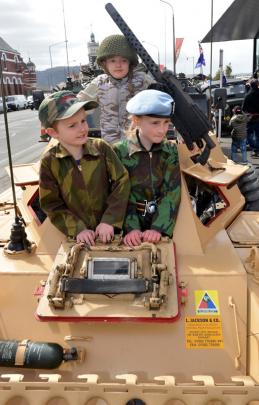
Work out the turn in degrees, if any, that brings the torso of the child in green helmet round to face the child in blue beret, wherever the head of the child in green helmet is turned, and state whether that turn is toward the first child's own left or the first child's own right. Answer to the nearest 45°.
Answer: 0° — they already face them

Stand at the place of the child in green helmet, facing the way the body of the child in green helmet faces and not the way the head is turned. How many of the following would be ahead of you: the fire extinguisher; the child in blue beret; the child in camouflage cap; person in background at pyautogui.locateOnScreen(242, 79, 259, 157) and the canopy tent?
3

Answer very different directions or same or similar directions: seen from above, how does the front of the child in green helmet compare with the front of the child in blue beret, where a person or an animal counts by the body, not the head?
same or similar directions

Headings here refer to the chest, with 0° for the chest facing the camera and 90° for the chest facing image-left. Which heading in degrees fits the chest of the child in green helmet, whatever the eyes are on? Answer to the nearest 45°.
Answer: approximately 0°

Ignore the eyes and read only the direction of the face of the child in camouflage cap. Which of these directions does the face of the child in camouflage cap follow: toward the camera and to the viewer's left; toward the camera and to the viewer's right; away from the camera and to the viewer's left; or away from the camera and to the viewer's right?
toward the camera and to the viewer's right

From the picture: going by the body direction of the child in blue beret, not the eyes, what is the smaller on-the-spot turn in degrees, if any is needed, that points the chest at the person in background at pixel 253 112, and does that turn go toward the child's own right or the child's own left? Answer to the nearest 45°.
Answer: approximately 180°

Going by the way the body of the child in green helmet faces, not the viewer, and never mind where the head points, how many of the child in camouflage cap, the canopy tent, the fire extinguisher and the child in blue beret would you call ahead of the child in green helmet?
3

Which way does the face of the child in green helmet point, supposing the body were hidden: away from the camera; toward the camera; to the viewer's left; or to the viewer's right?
toward the camera

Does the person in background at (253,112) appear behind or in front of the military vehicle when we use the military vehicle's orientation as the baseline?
behind

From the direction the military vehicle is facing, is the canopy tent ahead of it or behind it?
behind

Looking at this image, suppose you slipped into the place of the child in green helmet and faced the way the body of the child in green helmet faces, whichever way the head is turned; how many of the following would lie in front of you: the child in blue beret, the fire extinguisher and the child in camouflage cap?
3

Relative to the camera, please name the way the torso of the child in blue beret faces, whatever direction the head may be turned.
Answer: toward the camera

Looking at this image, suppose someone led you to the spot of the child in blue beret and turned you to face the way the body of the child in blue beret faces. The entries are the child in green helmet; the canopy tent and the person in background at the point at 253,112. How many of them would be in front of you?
0

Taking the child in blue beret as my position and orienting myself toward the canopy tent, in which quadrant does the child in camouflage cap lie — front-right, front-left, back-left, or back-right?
back-left

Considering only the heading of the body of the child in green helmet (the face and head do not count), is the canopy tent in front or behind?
behind
